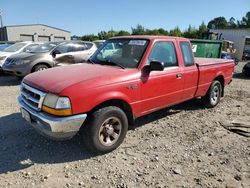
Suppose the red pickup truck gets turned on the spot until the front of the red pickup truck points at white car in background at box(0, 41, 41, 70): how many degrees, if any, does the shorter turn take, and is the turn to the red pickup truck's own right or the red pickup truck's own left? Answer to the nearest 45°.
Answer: approximately 90° to the red pickup truck's own right

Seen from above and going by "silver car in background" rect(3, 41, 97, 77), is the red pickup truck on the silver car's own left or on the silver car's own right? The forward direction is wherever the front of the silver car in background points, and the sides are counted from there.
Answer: on the silver car's own left

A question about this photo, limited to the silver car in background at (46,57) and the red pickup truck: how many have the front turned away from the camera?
0

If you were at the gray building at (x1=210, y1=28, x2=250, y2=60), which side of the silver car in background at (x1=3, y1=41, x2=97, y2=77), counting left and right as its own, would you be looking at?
back

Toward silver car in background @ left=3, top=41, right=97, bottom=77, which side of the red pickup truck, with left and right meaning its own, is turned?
right

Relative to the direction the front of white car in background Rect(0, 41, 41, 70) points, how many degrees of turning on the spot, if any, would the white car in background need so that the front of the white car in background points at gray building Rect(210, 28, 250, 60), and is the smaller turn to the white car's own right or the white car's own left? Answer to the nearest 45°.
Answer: approximately 135° to the white car's own left

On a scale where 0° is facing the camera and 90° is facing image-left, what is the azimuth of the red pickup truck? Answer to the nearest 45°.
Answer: approximately 45°

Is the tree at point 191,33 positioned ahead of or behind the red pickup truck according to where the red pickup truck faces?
behind
